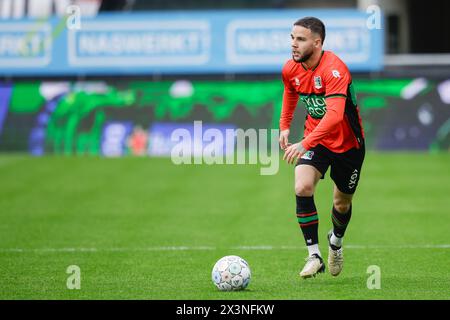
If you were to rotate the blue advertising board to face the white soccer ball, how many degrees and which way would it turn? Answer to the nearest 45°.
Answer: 0° — it already faces it

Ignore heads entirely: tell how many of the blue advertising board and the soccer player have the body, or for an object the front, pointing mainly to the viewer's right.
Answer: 0

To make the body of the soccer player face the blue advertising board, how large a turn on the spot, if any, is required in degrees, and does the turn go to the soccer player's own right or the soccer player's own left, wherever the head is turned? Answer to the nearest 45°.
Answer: approximately 135° to the soccer player's own right

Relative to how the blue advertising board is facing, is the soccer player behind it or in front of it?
in front

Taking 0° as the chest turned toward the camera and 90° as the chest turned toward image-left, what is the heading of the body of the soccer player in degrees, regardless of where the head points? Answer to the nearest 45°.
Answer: approximately 45°

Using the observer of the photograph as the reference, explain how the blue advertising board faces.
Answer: facing the viewer
